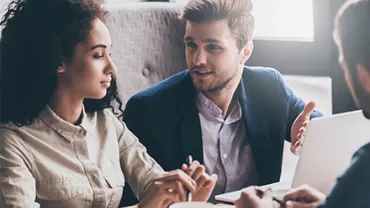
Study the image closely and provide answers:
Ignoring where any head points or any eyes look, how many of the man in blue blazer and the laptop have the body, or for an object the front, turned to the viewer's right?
0

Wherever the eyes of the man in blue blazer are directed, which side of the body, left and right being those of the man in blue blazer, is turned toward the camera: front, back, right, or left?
front
